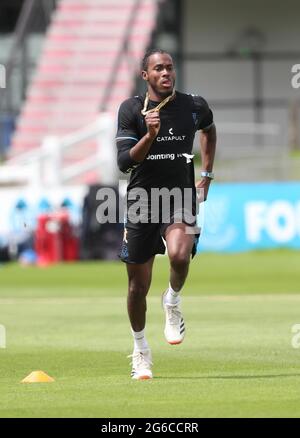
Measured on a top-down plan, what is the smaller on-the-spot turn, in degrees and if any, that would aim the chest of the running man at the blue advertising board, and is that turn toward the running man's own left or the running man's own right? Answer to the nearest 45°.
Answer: approximately 180°

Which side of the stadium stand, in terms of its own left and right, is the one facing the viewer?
front

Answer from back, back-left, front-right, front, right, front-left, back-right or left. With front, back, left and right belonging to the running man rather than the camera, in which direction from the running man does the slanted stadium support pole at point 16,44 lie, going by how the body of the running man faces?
back

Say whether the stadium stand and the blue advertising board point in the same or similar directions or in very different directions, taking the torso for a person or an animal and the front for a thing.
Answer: same or similar directions

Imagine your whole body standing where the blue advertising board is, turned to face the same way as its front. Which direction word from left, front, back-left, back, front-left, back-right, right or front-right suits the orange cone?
front

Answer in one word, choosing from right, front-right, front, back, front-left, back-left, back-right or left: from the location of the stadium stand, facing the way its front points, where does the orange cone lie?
front

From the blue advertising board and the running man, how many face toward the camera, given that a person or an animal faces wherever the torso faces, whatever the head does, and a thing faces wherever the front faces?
2

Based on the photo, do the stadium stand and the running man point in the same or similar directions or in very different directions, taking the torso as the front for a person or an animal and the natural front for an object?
same or similar directions

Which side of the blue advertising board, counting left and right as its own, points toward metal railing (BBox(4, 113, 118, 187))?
right

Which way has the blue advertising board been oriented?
toward the camera
